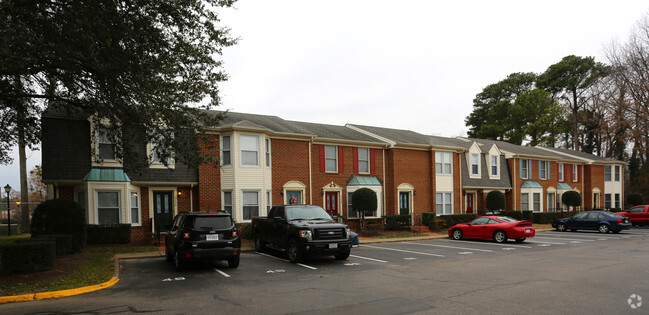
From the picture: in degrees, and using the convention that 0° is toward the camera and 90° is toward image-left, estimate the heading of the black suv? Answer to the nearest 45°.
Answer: approximately 180°

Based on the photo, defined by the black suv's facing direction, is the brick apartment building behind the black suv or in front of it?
in front

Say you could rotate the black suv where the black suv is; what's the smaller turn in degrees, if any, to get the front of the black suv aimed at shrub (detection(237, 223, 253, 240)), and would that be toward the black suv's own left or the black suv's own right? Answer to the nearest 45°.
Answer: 0° — it already faces it

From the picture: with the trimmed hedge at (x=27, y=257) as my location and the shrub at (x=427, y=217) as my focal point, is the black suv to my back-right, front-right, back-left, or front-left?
front-right

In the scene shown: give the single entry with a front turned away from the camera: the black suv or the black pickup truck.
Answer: the black suv

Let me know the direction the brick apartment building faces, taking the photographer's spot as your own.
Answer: facing the viewer and to the right of the viewer

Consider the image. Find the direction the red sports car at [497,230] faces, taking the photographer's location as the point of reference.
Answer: facing away from the viewer and to the left of the viewer

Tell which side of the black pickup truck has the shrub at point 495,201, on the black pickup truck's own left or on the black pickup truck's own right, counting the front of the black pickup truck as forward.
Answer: on the black pickup truck's own left
